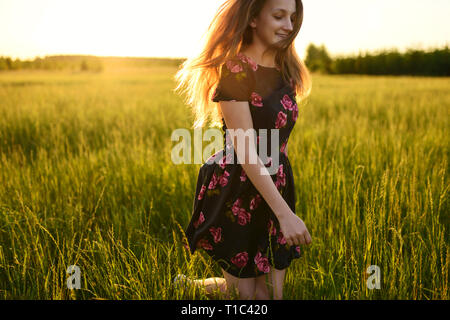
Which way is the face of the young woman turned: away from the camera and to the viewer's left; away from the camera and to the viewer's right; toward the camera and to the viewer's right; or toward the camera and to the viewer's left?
toward the camera and to the viewer's right

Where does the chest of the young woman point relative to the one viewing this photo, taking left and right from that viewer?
facing the viewer and to the right of the viewer

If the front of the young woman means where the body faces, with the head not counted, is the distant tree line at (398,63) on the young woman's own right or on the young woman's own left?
on the young woman's own left
